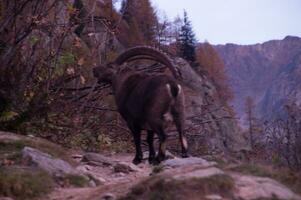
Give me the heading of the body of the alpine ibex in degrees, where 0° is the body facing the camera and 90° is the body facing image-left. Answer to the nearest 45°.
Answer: approximately 135°

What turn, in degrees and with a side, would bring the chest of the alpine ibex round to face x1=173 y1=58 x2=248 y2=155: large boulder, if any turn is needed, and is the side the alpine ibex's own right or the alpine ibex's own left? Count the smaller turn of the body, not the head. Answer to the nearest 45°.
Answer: approximately 45° to the alpine ibex's own right

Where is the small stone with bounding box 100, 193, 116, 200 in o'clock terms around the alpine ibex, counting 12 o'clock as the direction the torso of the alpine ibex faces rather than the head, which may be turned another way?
The small stone is roughly at 8 o'clock from the alpine ibex.

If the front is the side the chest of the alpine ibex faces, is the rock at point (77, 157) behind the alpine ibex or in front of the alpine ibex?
in front

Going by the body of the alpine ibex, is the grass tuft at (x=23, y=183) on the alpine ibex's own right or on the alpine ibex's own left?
on the alpine ibex's own left

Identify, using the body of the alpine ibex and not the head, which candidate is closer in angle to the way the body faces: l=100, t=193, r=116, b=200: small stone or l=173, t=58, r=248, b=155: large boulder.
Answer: the large boulder

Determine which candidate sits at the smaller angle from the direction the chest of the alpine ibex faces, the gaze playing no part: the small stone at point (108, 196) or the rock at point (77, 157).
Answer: the rock

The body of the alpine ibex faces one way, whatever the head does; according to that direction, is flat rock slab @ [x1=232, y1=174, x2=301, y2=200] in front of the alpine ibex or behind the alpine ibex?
behind
